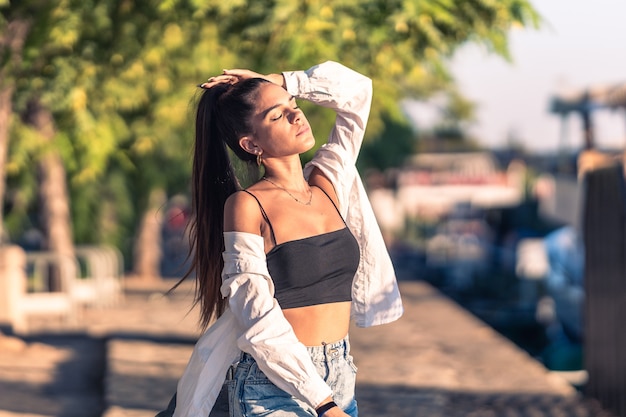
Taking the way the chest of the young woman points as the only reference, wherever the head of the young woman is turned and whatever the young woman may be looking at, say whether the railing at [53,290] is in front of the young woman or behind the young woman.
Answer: behind

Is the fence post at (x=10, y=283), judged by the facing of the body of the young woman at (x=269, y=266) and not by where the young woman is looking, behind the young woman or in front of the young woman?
behind

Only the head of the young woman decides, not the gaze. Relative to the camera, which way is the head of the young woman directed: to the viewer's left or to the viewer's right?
to the viewer's right

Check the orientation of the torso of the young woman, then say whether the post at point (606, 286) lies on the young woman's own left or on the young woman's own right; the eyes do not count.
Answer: on the young woman's own left
